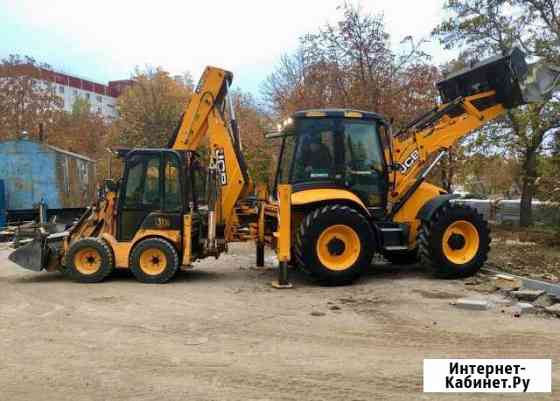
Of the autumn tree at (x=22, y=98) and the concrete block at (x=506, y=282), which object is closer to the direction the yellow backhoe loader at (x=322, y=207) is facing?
the concrete block

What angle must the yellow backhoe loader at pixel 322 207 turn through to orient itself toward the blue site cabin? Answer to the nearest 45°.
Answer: approximately 135° to its left

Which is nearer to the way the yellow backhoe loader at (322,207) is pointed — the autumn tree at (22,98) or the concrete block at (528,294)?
the concrete block

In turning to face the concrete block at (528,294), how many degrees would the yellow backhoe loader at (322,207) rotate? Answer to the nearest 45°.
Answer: approximately 45° to its right

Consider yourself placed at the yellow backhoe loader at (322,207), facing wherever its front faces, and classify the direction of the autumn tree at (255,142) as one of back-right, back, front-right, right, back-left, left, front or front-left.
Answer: left

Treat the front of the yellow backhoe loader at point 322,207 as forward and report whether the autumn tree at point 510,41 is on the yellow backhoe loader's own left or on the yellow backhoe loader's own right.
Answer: on the yellow backhoe loader's own left
